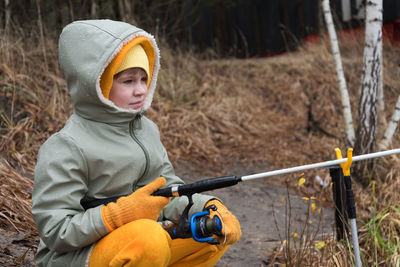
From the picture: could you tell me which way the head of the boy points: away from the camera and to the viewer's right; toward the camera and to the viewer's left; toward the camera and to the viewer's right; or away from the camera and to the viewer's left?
toward the camera and to the viewer's right

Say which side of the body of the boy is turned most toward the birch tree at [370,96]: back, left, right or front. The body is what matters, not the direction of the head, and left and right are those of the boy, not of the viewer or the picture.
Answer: left

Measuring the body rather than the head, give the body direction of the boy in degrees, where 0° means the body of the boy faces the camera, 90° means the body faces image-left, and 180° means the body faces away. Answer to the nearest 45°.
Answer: approximately 315°

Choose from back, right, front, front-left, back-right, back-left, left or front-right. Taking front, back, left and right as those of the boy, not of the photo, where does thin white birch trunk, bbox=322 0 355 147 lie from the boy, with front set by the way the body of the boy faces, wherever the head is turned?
left
